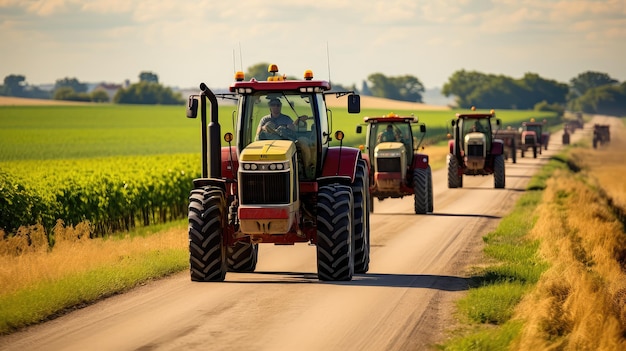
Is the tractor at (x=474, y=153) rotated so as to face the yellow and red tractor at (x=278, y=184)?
yes

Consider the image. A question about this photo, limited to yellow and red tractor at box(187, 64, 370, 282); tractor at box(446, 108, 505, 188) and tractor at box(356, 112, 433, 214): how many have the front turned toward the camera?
3

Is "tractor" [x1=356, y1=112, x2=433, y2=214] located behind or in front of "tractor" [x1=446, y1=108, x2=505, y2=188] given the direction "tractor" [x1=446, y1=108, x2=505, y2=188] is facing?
in front

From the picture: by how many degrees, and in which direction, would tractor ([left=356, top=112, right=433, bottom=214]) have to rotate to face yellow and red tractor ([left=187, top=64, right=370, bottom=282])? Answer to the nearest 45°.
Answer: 0° — it already faces it

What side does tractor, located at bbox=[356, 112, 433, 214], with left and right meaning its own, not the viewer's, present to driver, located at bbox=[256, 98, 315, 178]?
front

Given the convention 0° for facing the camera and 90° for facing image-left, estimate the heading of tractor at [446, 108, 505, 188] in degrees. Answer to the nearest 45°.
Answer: approximately 0°

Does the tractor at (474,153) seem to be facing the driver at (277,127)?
yes

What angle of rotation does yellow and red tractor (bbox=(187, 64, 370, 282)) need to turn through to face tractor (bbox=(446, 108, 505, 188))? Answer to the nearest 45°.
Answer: approximately 180°

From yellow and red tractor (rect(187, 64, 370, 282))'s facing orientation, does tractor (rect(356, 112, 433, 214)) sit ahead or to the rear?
to the rear

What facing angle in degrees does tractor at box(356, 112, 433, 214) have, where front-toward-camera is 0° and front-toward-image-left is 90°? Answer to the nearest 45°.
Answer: approximately 0°
